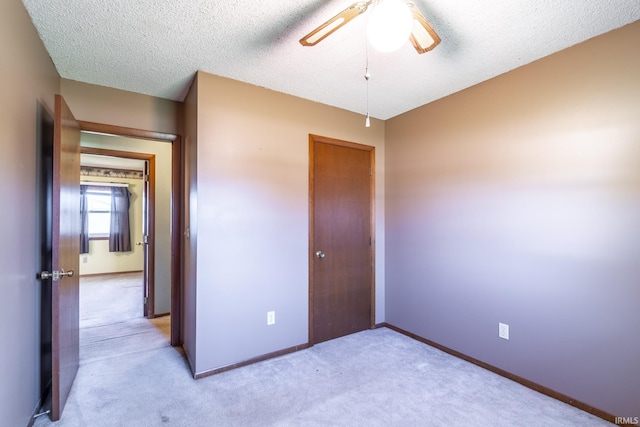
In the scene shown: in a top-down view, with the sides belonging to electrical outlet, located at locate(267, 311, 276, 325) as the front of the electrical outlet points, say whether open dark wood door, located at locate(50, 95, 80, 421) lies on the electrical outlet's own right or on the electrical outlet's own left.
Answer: on the electrical outlet's own right

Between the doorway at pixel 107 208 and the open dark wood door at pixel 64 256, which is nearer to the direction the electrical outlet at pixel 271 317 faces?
the open dark wood door

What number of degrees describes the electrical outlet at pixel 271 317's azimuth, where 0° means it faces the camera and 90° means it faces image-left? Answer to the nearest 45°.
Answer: approximately 0°

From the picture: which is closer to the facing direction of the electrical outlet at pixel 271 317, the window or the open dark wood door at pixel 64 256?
the open dark wood door

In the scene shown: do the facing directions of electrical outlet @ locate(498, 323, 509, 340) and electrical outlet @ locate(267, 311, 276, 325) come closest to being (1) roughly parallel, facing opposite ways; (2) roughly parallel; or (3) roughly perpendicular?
roughly perpendicular

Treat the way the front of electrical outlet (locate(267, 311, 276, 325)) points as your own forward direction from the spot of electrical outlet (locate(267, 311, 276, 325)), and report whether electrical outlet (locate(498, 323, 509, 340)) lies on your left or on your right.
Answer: on your left

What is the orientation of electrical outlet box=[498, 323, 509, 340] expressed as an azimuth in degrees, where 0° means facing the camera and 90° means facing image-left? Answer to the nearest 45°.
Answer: approximately 45°

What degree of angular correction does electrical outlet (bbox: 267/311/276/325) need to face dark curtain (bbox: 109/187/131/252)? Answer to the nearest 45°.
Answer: approximately 135° to its right
